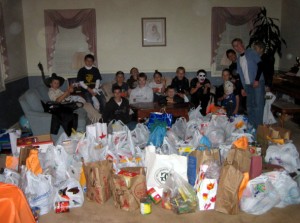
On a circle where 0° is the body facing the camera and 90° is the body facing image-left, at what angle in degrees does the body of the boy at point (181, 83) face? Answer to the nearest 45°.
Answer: approximately 0°

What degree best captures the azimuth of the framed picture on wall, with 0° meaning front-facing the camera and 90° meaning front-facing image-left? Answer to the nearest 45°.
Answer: approximately 0°

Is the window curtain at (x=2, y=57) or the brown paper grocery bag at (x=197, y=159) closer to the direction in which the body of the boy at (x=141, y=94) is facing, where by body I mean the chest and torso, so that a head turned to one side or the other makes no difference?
the brown paper grocery bag

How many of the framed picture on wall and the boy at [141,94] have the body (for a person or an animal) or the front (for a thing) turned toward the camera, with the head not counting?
2

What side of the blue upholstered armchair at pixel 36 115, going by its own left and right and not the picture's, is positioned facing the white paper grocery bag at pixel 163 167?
front

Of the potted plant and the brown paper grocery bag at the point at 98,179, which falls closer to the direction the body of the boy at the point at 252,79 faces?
the brown paper grocery bag
